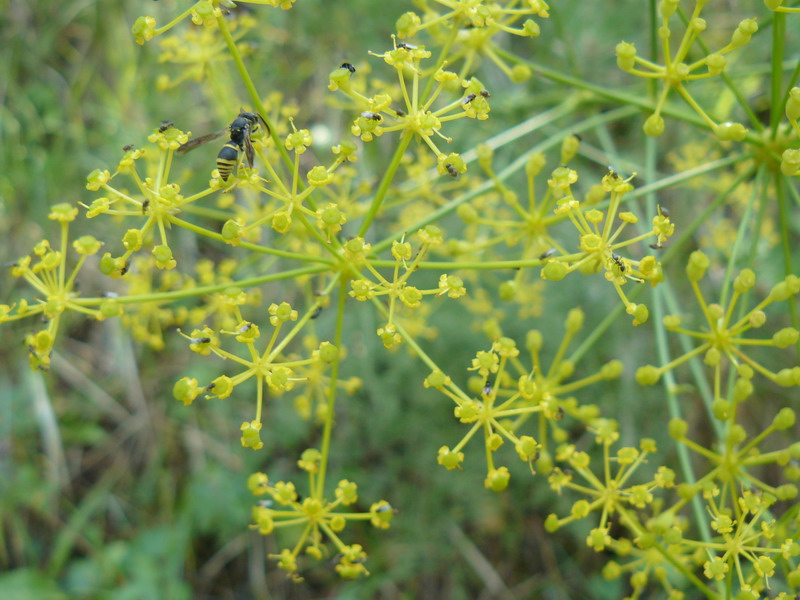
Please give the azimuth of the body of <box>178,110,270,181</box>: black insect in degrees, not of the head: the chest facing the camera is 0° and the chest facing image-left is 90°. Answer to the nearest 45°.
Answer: approximately 225°
